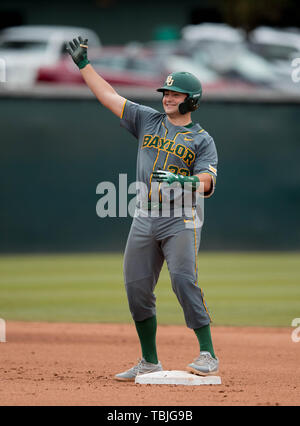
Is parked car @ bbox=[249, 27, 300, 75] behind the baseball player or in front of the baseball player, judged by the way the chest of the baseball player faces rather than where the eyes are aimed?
behind

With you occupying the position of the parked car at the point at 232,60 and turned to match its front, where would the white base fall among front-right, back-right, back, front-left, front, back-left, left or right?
front-right

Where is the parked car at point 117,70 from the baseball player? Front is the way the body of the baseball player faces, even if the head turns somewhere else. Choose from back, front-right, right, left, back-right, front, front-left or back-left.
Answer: back-right

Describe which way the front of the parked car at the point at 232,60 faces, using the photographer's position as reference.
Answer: facing the viewer and to the right of the viewer

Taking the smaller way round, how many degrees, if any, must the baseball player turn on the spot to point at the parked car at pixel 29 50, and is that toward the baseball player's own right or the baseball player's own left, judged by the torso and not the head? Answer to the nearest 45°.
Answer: approximately 135° to the baseball player's own right

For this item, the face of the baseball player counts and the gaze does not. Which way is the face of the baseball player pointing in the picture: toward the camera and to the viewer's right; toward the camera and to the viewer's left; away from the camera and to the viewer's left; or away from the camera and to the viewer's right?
toward the camera and to the viewer's left

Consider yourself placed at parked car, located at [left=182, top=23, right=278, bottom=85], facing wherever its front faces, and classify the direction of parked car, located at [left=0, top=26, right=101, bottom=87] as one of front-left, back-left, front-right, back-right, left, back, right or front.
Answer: back-right

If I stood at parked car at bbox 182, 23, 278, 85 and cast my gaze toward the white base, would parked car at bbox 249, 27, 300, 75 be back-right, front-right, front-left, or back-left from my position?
back-left
